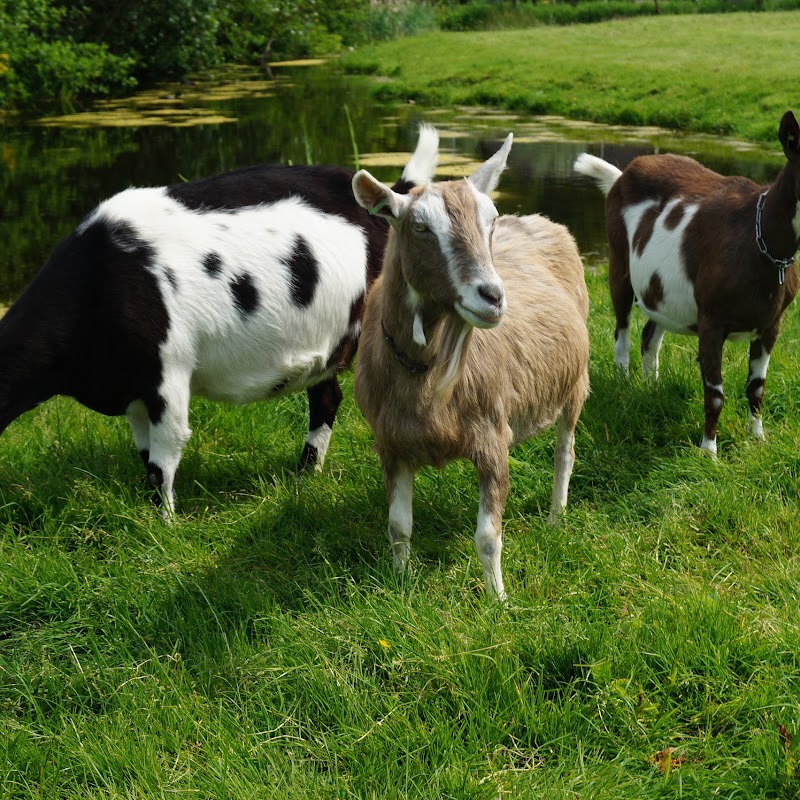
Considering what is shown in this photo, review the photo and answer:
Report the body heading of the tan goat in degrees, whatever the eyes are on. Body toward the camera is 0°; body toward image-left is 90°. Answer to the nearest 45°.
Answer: approximately 45°

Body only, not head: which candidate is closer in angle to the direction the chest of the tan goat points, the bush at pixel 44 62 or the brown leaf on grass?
the brown leaf on grass

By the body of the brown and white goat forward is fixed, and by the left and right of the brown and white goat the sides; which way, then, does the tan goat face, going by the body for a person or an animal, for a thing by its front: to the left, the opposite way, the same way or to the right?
to the right

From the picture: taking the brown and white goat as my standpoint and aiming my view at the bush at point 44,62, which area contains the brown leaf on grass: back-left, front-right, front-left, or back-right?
back-left

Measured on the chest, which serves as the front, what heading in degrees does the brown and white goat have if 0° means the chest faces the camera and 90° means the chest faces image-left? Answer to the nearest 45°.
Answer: approximately 315°

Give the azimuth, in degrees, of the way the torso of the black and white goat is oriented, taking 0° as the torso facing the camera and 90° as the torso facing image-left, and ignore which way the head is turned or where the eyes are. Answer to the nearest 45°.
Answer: approximately 45°

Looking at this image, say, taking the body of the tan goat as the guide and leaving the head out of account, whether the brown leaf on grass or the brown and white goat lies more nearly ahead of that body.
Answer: the brown leaf on grass

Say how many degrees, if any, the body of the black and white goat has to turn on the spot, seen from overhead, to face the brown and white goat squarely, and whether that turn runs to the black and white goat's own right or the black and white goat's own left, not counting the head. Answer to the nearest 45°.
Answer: approximately 135° to the black and white goat's own left

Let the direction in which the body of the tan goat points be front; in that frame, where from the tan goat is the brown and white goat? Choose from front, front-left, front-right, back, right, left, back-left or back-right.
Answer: back

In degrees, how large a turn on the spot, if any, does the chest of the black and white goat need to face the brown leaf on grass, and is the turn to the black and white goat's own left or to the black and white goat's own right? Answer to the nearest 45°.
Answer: approximately 90° to the black and white goat's own left
